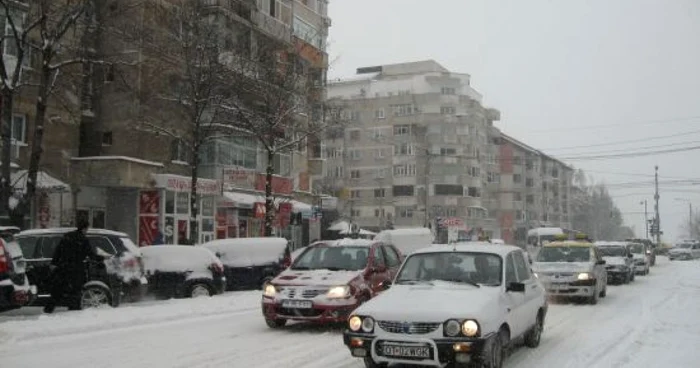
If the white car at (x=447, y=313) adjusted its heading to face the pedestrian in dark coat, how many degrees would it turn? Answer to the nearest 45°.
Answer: approximately 90° to its right

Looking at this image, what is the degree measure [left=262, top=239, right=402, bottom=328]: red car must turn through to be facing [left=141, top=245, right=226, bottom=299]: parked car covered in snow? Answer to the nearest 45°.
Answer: approximately 90° to its right

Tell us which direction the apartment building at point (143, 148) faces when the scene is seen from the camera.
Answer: facing the viewer and to the right of the viewer

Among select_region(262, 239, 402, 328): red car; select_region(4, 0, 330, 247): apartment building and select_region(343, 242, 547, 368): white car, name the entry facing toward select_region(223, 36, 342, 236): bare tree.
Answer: the apartment building

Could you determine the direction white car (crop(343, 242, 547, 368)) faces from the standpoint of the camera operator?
facing the viewer and to the left of the viewer

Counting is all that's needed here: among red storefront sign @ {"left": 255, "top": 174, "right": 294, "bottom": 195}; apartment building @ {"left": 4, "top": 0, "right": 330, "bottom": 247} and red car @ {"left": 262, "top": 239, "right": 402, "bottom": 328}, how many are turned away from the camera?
0

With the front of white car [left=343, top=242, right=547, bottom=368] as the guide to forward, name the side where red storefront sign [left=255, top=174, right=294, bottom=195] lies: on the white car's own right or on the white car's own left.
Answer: on the white car's own right

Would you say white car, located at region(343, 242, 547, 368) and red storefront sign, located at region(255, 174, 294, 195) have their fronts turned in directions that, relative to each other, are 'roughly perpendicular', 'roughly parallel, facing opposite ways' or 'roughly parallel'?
roughly perpendicular

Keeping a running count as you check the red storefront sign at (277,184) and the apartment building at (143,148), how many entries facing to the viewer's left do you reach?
0

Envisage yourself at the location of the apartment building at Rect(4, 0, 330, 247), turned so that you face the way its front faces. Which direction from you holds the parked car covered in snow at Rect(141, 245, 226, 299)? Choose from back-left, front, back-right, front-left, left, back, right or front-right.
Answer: front-right
